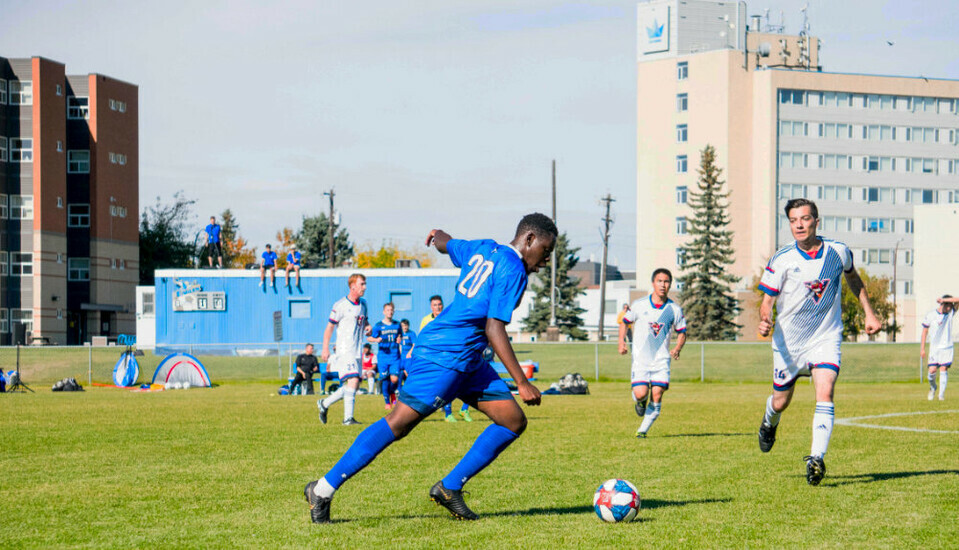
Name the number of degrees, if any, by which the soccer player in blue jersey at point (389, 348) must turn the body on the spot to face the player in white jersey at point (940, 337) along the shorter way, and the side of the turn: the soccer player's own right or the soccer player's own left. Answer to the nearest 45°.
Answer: approximately 90° to the soccer player's own left

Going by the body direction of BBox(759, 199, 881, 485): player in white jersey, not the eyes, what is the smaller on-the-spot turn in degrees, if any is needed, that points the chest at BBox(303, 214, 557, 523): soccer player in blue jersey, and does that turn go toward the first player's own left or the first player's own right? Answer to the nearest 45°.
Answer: approximately 45° to the first player's own right

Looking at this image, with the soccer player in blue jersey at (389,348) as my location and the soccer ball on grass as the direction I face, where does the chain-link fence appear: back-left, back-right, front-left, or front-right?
back-left

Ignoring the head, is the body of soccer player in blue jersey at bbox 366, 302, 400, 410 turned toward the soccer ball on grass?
yes

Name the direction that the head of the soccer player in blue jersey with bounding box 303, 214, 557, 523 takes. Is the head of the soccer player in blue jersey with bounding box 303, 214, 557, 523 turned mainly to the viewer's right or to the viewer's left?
to the viewer's right

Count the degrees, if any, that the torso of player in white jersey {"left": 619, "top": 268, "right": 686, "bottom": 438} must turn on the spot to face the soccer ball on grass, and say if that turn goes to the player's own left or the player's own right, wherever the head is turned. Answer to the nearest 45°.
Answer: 0° — they already face it

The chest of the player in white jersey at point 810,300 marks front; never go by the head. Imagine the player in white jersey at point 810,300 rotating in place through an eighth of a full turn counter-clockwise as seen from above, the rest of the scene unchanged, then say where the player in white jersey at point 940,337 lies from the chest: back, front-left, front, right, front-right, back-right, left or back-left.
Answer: back-left
